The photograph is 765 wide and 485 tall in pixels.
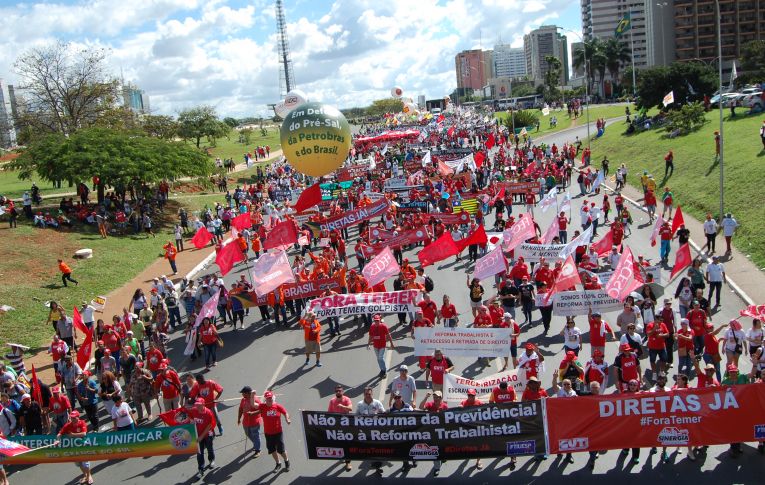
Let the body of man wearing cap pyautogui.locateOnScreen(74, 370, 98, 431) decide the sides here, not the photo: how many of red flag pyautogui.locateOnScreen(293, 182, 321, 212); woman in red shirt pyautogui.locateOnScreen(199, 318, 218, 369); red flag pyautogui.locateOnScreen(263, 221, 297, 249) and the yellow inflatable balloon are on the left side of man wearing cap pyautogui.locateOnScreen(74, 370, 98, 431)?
4

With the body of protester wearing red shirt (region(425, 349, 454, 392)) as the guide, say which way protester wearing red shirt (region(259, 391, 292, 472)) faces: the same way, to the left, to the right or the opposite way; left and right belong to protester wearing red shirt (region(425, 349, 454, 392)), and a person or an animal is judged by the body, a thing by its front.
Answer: the same way

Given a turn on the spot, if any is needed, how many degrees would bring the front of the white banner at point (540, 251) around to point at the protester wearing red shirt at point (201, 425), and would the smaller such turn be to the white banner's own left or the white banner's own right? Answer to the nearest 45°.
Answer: approximately 45° to the white banner's own right

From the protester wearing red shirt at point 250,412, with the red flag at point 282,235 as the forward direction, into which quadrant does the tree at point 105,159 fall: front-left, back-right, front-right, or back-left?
front-left

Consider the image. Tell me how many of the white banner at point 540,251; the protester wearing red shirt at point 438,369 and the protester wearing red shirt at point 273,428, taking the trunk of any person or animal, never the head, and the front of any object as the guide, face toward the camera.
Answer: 3

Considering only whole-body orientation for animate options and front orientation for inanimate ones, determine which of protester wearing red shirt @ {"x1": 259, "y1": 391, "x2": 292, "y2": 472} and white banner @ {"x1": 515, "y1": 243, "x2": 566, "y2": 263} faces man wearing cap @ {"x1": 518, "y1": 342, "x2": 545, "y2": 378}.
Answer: the white banner

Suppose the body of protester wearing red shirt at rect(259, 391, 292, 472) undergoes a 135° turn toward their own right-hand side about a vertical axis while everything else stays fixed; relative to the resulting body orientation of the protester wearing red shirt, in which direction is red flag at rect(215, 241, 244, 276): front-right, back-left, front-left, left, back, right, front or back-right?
front-right

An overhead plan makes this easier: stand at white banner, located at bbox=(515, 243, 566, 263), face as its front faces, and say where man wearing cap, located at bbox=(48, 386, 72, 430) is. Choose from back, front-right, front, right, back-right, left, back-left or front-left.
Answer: front-right

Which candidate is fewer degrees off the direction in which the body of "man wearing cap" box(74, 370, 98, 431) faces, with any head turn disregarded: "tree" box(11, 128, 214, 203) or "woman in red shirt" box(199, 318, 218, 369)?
the woman in red shirt

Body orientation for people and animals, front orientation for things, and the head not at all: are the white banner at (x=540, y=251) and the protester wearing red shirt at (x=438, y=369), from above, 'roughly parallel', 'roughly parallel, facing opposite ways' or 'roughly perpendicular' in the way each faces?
roughly parallel

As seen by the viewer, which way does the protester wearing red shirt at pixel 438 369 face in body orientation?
toward the camera

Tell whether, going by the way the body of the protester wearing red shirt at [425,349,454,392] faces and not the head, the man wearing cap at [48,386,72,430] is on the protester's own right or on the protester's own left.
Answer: on the protester's own right

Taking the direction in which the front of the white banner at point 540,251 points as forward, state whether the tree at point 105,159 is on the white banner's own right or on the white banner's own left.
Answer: on the white banner's own right

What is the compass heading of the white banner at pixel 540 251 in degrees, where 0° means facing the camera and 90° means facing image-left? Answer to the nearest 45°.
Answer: approximately 0°

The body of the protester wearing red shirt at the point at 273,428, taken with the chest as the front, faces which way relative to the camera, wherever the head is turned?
toward the camera

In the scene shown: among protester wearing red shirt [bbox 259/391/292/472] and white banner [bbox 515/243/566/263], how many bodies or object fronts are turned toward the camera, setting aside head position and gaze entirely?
2

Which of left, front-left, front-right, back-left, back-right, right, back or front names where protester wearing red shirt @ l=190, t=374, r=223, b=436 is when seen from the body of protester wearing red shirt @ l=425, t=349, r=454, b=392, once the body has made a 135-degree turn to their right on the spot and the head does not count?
front-left
